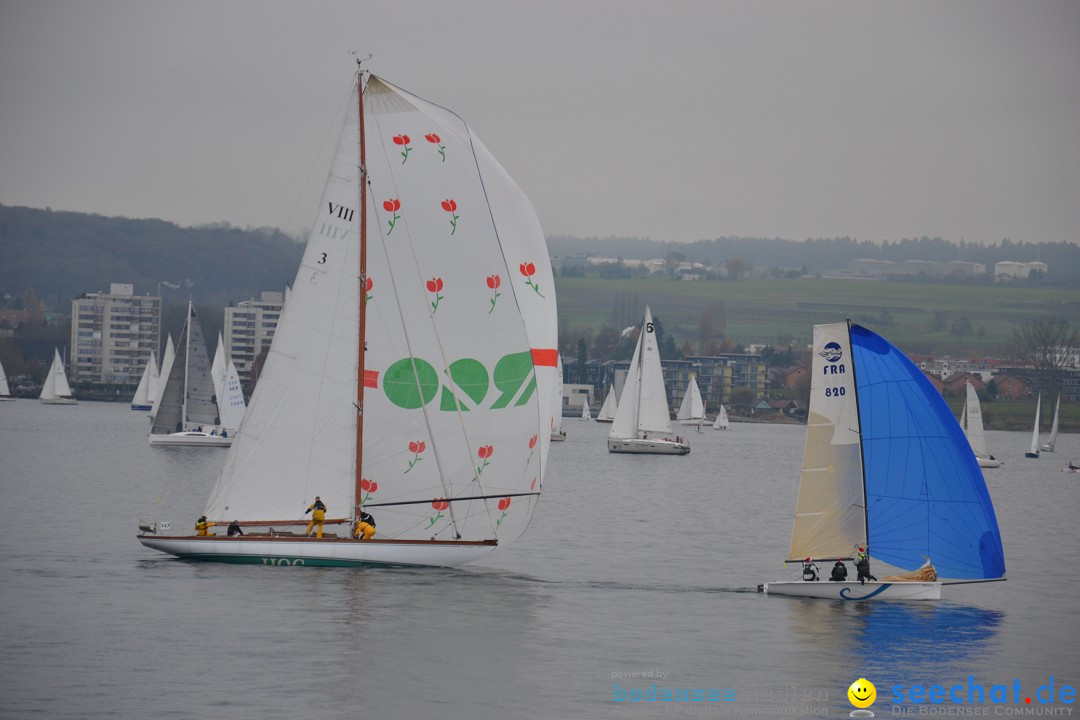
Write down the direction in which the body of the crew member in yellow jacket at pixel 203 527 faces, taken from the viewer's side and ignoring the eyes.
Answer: to the viewer's right

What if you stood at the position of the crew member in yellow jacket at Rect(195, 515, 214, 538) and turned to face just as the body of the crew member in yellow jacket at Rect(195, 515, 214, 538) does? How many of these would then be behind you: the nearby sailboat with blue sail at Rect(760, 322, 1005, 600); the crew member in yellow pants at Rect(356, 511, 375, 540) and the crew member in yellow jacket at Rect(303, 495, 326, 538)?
0

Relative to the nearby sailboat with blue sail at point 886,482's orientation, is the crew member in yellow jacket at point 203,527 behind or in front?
behind

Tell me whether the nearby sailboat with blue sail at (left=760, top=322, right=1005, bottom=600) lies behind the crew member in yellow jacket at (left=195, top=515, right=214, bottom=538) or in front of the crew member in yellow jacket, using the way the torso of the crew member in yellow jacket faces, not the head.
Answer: in front

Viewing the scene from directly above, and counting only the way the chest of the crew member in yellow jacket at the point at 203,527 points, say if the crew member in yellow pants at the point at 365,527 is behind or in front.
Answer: in front

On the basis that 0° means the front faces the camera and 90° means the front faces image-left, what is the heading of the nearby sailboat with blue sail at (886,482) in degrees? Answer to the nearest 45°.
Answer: approximately 270°

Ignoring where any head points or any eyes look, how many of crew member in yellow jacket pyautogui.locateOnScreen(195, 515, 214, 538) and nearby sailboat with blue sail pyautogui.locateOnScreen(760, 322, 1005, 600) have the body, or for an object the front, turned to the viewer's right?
2

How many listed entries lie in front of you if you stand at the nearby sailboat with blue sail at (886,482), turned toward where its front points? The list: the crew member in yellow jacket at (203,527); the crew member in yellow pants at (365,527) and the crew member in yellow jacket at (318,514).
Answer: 0

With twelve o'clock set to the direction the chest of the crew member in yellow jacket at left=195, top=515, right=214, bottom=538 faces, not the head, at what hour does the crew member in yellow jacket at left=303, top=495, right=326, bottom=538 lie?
the crew member in yellow jacket at left=303, top=495, right=326, bottom=538 is roughly at 1 o'clock from the crew member in yellow jacket at left=195, top=515, right=214, bottom=538.

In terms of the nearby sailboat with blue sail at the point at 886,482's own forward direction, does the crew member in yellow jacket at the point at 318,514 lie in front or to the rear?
to the rear

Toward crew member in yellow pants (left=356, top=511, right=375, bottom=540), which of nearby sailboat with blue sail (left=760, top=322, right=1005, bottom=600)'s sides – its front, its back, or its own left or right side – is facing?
back
